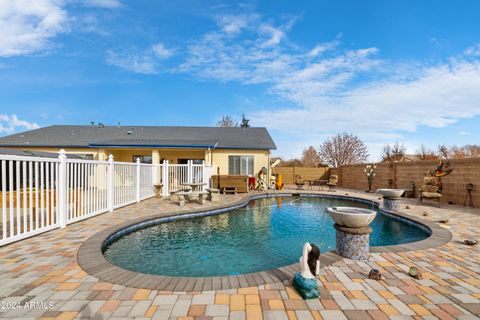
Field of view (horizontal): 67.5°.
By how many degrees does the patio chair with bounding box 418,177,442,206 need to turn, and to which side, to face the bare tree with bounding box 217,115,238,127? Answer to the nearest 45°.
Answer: approximately 90° to its right

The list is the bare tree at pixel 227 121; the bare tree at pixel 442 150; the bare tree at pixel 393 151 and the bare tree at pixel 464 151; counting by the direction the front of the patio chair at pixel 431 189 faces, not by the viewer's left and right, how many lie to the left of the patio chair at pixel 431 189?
0

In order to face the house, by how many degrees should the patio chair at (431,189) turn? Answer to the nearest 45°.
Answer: approximately 45° to its right

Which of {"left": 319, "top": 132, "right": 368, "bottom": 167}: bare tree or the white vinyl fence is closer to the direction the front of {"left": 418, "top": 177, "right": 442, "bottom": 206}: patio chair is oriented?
the white vinyl fence

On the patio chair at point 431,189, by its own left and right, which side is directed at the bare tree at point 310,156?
right

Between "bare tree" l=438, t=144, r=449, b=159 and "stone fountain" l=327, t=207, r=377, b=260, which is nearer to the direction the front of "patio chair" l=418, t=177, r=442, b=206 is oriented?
the stone fountain

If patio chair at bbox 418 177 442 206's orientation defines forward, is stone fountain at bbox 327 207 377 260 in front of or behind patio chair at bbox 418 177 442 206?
in front

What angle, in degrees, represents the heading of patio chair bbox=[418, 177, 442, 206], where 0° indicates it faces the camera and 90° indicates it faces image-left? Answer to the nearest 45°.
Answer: approximately 45°

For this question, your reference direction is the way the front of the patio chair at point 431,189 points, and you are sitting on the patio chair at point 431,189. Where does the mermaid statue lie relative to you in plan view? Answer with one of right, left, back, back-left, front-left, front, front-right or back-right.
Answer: front-left

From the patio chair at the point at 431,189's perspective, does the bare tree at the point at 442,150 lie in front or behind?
behind

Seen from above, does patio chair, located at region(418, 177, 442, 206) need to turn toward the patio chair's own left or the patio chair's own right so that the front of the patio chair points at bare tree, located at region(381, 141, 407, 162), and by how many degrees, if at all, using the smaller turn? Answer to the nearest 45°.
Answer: approximately 135° to the patio chair's own right

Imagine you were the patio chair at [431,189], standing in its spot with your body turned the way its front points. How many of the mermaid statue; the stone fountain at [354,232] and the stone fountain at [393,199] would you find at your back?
0
